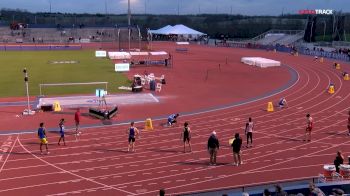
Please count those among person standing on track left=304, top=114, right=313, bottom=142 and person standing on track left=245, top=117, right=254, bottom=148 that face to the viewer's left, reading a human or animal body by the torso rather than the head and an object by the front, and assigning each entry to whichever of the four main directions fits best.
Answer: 1

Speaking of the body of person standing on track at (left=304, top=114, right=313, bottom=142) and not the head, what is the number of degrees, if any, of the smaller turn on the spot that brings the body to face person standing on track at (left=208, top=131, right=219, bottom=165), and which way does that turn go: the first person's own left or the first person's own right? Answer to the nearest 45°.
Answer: approximately 45° to the first person's own left

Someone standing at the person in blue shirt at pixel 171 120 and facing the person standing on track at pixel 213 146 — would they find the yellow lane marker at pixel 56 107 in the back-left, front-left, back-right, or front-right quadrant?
back-right

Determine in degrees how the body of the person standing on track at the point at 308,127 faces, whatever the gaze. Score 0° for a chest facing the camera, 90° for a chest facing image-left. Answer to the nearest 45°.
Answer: approximately 90°
